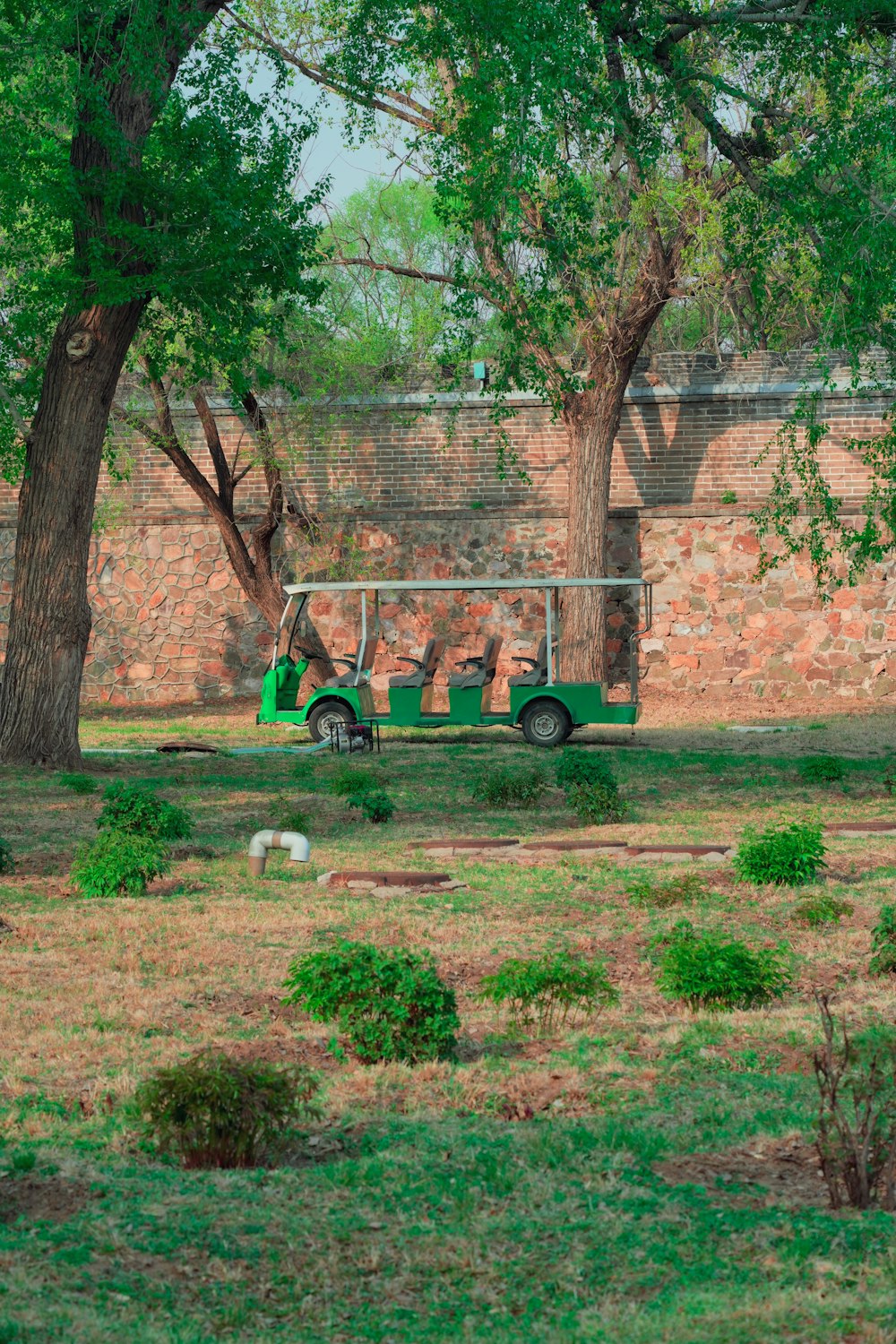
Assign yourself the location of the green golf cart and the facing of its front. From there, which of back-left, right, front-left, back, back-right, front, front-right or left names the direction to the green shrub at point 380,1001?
left

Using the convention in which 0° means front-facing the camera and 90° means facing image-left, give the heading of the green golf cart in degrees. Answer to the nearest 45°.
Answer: approximately 90°

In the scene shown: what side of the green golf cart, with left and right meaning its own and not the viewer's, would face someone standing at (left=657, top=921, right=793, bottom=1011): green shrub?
left

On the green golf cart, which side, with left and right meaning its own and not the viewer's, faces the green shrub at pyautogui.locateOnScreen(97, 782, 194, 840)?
left

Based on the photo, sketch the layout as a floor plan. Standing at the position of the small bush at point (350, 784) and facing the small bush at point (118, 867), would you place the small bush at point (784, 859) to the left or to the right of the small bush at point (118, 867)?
left

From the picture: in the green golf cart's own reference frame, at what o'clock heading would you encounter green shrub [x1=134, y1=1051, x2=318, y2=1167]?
The green shrub is roughly at 9 o'clock from the green golf cart.

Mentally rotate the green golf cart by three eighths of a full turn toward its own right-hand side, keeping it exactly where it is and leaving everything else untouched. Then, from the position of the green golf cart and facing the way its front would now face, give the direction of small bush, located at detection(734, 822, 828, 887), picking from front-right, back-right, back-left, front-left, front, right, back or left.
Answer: back-right

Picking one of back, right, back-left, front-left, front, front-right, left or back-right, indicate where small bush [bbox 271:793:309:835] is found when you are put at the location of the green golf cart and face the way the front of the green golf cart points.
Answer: left

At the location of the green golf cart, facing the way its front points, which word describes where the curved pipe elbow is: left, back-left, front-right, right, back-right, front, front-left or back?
left

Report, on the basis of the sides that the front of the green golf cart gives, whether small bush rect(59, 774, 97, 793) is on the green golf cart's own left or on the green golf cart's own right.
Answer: on the green golf cart's own left

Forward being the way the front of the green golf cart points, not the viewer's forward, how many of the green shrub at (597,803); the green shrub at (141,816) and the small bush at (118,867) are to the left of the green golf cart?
3
